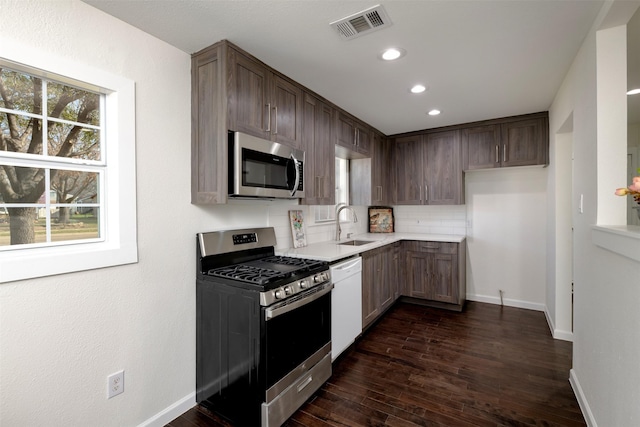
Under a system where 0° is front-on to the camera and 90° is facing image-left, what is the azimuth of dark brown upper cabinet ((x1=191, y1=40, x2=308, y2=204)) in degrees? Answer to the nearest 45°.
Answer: approximately 315°

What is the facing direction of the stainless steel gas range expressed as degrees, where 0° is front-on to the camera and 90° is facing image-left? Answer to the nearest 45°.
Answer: approximately 315°
